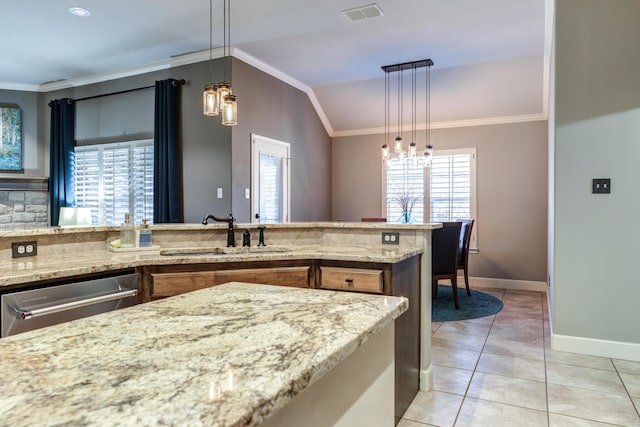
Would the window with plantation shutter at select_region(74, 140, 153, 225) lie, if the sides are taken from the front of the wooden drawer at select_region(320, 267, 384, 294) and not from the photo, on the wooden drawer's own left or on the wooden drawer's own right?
on the wooden drawer's own right

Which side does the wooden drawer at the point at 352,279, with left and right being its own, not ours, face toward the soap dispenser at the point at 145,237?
right

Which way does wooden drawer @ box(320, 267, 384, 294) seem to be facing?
toward the camera

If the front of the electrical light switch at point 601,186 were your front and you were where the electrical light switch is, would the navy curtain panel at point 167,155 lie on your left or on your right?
on your right

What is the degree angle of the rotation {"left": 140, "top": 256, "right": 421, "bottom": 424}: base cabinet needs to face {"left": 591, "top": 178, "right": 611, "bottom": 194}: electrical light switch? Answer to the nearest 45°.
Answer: approximately 90° to its left

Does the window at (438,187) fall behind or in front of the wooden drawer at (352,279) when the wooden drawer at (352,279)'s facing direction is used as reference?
behind

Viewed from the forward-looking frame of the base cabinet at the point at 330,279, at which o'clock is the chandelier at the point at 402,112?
The chandelier is roughly at 7 o'clock from the base cabinet.

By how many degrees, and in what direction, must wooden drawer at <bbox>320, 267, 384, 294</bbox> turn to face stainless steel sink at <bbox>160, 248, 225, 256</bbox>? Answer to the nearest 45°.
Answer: approximately 90° to its right

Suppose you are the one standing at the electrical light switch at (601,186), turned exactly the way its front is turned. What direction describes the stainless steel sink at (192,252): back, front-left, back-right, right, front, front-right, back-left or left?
front-right
